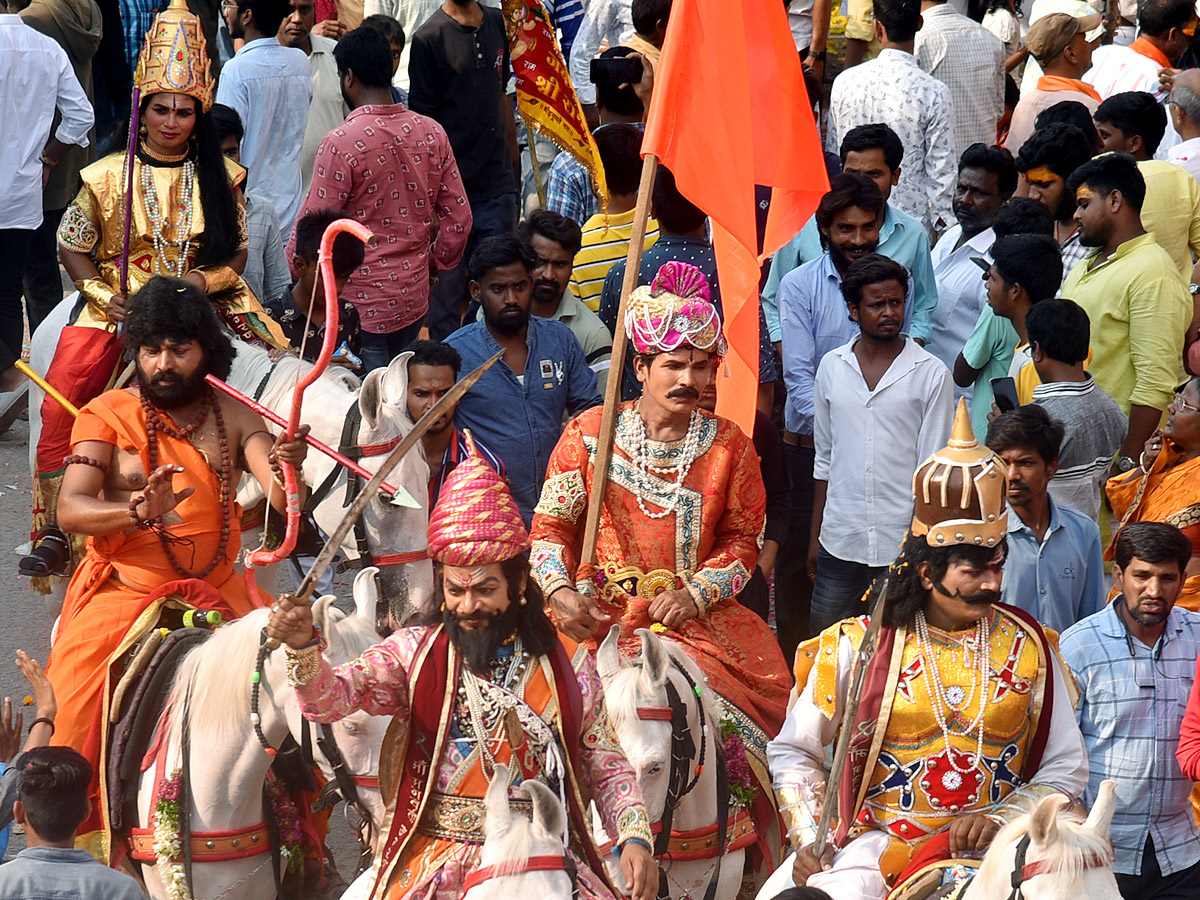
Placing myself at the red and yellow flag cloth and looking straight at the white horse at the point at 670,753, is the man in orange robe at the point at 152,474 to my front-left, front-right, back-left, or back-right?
front-right

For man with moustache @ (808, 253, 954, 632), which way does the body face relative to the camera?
toward the camera

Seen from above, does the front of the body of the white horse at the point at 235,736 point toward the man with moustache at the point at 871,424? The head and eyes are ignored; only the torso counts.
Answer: no

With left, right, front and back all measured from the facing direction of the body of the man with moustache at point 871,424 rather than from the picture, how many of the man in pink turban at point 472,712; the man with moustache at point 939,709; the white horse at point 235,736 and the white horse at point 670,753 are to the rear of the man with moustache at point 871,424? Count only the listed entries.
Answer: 0

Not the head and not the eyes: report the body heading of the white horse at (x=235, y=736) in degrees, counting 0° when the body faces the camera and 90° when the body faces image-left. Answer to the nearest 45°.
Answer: approximately 315°

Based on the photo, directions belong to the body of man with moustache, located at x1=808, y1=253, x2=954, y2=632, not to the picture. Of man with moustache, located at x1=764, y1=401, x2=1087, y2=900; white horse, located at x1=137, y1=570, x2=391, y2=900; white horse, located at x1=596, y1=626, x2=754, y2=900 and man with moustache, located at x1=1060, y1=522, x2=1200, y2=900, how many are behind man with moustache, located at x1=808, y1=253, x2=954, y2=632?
0

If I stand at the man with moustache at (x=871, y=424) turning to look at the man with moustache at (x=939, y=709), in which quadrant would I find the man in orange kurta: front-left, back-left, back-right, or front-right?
front-right

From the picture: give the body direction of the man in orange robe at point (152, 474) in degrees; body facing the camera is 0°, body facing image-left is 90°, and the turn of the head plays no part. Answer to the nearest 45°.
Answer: approximately 315°

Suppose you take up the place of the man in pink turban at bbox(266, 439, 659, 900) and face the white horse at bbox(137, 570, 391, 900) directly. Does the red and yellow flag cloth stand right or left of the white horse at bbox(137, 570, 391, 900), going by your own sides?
right

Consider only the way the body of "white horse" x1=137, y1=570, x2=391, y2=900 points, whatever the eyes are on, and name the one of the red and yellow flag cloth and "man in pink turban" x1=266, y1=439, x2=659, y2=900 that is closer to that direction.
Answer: the man in pink turban

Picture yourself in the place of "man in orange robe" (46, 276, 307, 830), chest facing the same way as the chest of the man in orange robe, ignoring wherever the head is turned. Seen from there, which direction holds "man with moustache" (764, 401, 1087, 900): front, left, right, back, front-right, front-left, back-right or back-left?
front

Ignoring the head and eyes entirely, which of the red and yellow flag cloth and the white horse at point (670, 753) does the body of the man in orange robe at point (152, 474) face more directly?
the white horse

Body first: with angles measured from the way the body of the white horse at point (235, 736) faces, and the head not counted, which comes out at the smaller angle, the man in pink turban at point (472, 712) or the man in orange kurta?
the man in pink turban

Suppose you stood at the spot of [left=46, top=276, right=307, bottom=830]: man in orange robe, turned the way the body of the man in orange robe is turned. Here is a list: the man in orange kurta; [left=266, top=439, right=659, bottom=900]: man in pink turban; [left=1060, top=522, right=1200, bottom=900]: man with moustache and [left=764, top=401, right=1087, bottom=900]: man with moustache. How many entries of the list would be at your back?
0

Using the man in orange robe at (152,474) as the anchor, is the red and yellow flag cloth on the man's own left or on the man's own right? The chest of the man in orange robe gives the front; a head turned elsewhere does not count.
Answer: on the man's own left

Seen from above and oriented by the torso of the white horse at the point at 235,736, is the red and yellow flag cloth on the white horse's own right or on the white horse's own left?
on the white horse's own left

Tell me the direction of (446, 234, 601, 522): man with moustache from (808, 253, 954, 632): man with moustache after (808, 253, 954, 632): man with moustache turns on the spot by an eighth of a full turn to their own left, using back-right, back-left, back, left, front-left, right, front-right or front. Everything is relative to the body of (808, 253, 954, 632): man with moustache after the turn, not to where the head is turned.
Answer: back-right

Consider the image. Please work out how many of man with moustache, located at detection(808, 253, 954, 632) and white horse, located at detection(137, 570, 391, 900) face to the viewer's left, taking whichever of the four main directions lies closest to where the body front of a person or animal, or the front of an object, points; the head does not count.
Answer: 0
